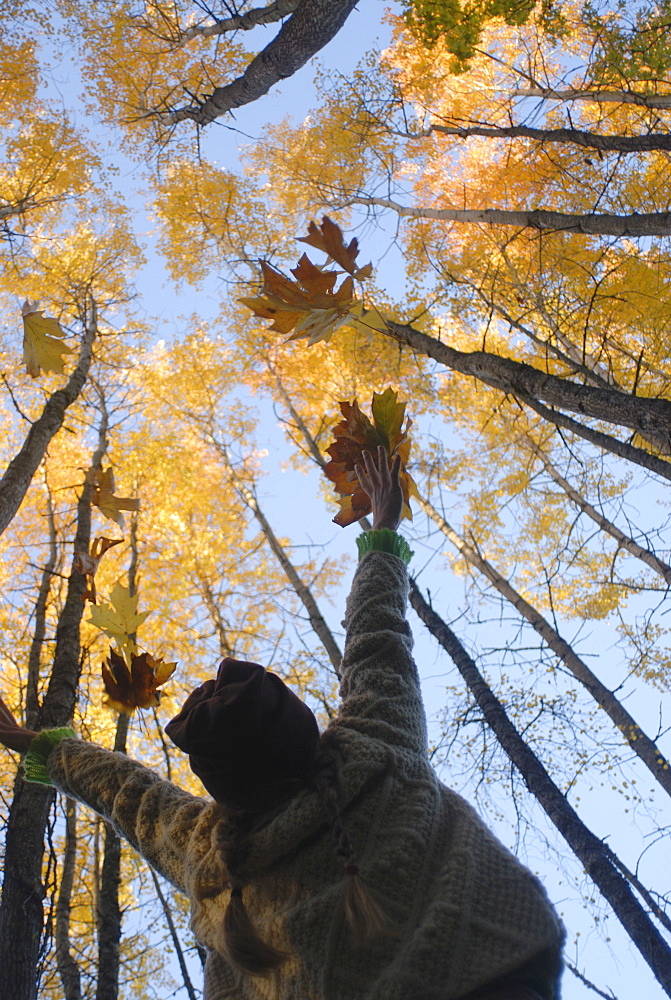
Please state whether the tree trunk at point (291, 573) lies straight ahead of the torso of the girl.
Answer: yes

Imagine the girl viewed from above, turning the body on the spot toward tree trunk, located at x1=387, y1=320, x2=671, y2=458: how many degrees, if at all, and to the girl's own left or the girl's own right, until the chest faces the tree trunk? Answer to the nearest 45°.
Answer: approximately 45° to the girl's own right

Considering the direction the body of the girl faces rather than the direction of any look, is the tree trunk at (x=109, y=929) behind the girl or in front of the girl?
in front

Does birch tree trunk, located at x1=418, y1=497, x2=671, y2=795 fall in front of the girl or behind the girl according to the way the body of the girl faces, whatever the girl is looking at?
in front

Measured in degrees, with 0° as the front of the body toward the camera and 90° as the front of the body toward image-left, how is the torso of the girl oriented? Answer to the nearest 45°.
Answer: approximately 180°
